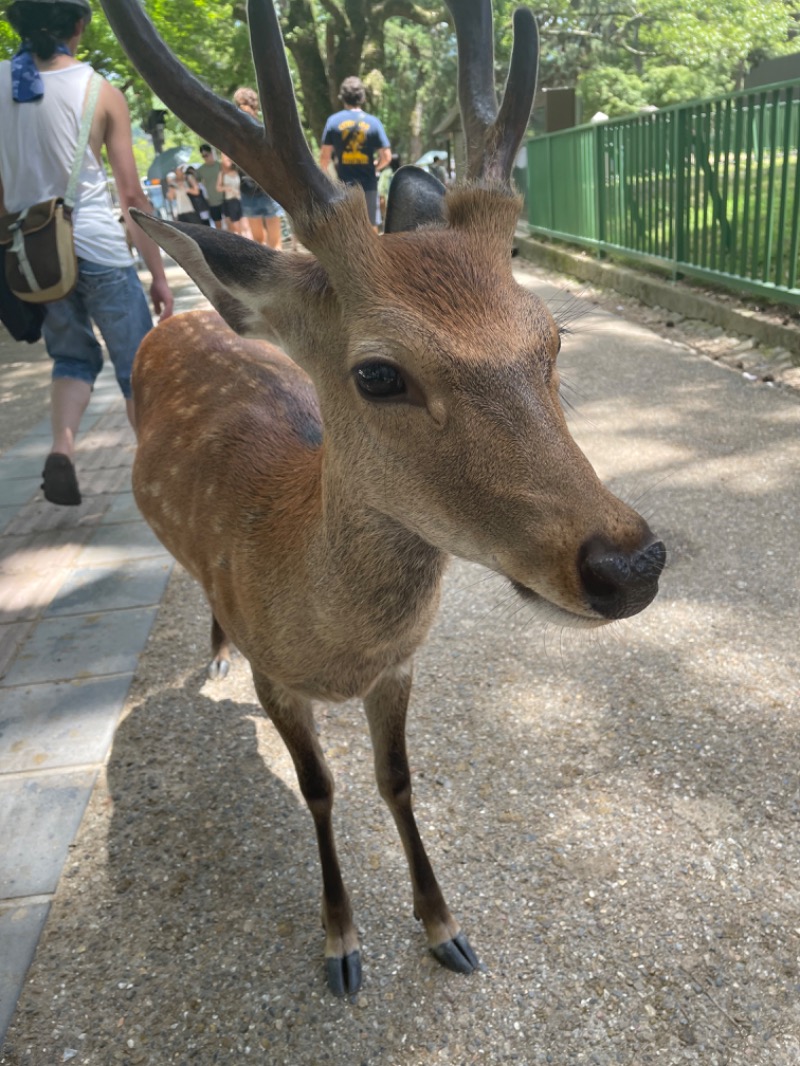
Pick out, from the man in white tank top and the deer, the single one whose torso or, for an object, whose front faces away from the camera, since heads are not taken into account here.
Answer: the man in white tank top

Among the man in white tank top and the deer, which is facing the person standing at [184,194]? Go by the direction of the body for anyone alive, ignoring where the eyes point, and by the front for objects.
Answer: the man in white tank top

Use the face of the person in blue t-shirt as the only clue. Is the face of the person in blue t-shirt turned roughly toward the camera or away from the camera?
away from the camera

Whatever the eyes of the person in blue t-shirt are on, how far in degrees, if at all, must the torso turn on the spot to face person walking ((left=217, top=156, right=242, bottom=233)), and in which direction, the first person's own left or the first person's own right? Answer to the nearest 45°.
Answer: approximately 45° to the first person's own left

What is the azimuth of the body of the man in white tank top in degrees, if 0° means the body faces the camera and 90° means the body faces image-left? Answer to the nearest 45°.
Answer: approximately 180°

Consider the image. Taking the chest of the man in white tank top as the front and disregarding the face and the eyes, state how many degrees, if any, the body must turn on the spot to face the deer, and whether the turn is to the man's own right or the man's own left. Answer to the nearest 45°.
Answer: approximately 180°

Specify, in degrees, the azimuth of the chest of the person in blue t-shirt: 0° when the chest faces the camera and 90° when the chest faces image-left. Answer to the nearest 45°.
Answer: approximately 180°
